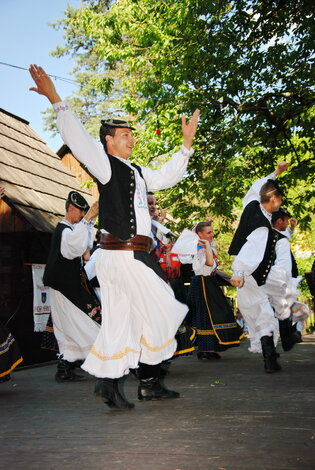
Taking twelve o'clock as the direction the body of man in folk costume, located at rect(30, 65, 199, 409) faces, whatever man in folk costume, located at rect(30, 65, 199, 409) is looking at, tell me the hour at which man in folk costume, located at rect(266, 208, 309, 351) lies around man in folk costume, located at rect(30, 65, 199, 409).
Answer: man in folk costume, located at rect(266, 208, 309, 351) is roughly at 9 o'clock from man in folk costume, located at rect(30, 65, 199, 409).

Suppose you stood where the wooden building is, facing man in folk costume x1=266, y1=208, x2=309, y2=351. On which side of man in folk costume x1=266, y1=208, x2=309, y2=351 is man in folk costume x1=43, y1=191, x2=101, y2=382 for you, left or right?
right

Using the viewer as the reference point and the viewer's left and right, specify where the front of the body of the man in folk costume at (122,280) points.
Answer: facing the viewer and to the right of the viewer

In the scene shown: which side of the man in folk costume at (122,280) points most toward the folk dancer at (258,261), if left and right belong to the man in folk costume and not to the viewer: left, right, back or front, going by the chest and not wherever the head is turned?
left

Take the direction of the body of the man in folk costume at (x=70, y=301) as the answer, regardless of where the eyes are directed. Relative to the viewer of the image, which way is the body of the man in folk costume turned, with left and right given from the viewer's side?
facing to the right of the viewer
